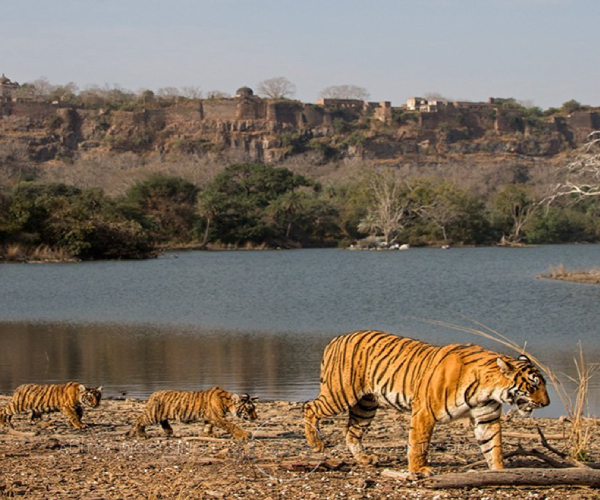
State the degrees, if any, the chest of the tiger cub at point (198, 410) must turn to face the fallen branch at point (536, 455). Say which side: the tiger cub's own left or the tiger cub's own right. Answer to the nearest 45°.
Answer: approximately 45° to the tiger cub's own right

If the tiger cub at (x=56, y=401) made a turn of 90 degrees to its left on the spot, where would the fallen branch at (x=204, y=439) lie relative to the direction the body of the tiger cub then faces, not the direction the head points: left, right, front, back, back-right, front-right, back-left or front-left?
back-right

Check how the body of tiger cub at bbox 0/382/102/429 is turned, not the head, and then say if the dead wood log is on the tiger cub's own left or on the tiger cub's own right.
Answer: on the tiger cub's own right

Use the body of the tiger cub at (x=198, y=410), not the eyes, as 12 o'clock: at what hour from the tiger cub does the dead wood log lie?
The dead wood log is roughly at 2 o'clock from the tiger cub.

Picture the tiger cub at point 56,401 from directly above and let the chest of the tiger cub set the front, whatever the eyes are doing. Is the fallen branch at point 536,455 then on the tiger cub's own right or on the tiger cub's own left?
on the tiger cub's own right

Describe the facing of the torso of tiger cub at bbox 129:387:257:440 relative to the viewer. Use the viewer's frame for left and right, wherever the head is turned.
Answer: facing to the right of the viewer

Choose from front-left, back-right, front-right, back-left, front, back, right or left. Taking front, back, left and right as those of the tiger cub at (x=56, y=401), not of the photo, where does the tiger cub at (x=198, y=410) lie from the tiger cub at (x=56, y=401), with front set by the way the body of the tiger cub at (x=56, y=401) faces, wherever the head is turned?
front-right

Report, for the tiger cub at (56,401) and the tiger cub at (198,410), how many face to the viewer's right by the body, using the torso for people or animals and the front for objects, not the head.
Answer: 2

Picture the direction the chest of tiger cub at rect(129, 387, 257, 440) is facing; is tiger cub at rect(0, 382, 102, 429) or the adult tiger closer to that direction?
the adult tiger

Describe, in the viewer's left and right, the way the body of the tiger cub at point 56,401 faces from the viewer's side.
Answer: facing to the right of the viewer
